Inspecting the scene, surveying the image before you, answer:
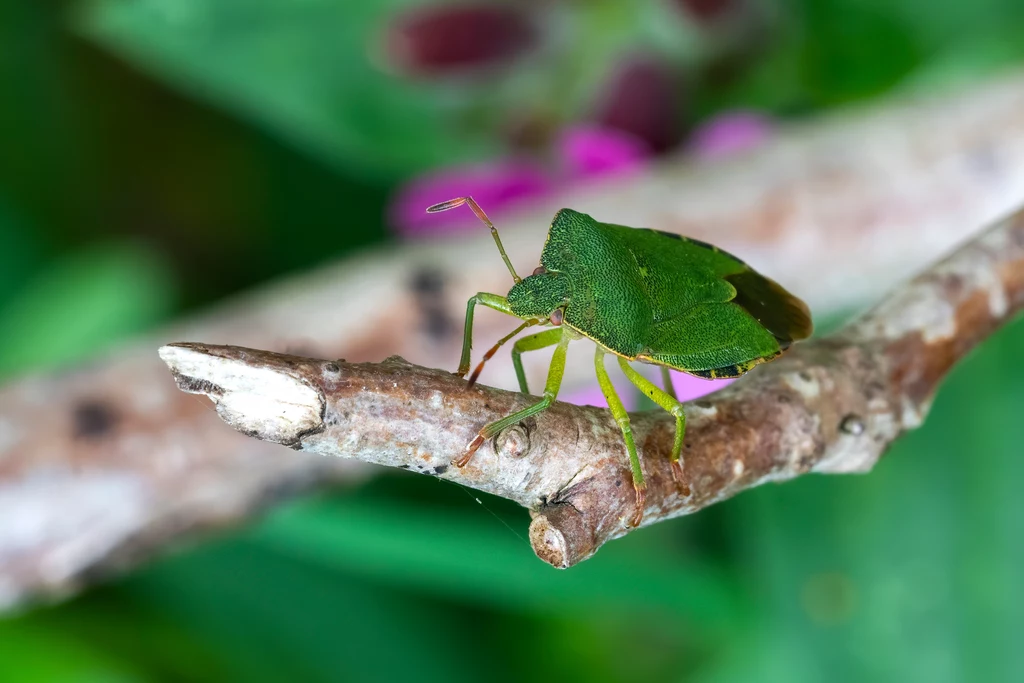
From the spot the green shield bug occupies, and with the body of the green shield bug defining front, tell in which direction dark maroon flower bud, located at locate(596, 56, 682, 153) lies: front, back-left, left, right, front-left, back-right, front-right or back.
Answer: back-right

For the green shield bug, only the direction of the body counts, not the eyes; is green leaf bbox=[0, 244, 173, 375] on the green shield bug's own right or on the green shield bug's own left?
on the green shield bug's own right

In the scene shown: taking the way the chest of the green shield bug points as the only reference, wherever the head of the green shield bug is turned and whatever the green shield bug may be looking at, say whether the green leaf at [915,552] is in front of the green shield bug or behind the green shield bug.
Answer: behind

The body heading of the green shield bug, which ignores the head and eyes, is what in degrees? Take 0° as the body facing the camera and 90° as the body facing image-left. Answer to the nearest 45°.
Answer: approximately 45°
